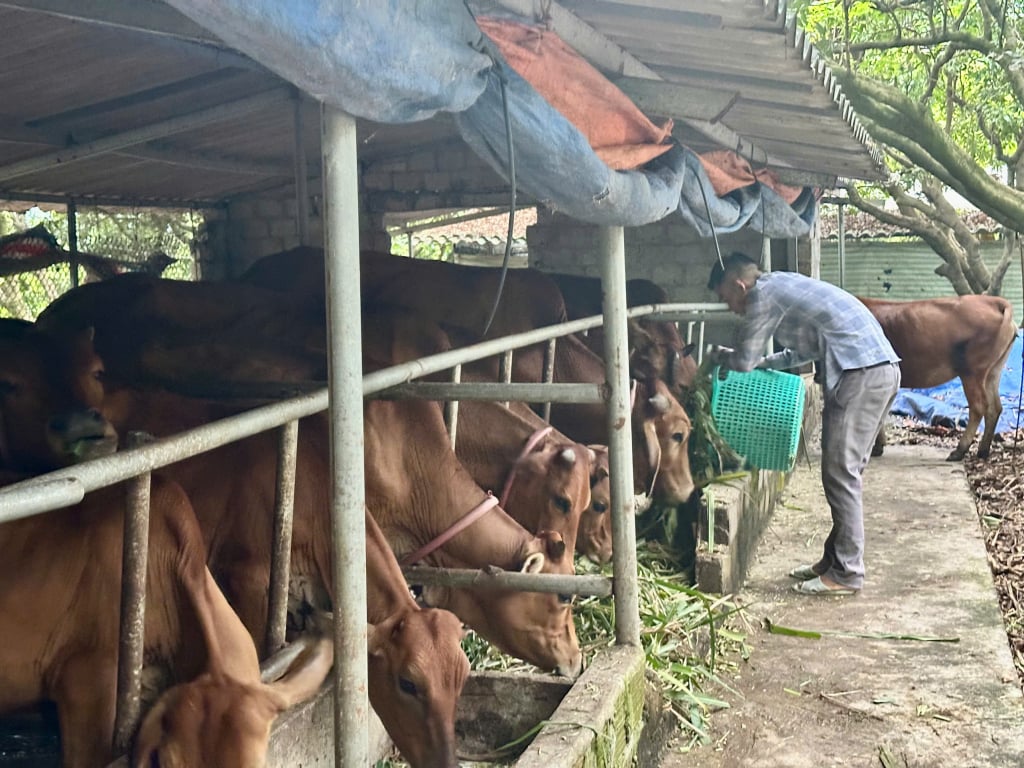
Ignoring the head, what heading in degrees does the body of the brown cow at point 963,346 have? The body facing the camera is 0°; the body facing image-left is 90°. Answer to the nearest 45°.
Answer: approximately 90°

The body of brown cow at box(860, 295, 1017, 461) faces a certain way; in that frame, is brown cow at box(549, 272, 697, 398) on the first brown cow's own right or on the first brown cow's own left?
on the first brown cow's own left

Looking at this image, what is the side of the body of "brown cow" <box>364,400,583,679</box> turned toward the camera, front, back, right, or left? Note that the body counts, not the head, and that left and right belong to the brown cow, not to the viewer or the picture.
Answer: right

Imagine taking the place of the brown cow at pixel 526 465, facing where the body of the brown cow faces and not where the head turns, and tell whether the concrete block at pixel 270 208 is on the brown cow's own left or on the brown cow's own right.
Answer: on the brown cow's own left

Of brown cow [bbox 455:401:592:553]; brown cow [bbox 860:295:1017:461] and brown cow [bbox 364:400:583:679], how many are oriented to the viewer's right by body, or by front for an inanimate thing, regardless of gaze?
2

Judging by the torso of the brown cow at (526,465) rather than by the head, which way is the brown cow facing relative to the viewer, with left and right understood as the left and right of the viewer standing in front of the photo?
facing to the right of the viewer

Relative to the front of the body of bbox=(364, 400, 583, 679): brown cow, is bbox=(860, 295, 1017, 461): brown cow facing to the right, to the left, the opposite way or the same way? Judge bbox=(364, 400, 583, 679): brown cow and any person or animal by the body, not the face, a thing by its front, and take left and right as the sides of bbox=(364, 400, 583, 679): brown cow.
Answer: the opposite way

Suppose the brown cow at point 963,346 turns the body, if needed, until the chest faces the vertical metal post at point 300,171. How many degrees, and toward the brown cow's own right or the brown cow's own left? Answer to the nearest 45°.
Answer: approximately 45° to the brown cow's own left
